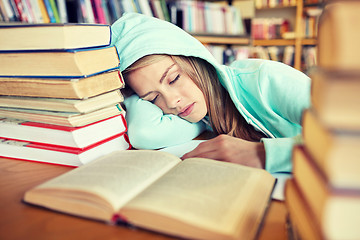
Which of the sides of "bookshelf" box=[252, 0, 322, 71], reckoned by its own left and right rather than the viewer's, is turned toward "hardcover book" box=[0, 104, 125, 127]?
front

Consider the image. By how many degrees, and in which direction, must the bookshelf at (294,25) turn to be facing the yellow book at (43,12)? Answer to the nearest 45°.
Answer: approximately 45° to its right

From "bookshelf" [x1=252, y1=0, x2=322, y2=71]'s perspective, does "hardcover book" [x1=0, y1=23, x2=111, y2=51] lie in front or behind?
in front

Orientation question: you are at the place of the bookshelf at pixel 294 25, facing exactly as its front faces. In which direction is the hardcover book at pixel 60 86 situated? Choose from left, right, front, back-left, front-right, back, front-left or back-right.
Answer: front

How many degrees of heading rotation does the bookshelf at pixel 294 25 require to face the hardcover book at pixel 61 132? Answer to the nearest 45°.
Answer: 0° — it already faces it

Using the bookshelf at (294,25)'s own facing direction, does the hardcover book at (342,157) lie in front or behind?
in front

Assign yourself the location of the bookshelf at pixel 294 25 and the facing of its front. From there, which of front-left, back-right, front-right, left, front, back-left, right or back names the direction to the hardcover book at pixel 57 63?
front

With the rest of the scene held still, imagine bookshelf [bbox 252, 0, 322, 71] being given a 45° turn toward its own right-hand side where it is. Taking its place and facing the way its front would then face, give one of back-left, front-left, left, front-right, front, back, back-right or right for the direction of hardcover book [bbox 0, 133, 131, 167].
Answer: front-left

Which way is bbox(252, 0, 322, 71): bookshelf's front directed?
toward the camera

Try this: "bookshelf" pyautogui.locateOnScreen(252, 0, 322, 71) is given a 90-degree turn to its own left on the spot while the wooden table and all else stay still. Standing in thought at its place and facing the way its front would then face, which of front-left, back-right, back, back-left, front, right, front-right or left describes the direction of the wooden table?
right

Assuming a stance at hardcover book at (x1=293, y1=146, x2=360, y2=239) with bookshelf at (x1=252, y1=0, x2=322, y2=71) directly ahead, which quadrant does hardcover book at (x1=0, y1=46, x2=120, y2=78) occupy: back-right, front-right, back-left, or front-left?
front-left

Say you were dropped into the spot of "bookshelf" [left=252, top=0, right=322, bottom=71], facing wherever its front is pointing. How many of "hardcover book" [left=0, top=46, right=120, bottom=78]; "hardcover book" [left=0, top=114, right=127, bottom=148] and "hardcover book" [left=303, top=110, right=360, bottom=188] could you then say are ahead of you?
3
